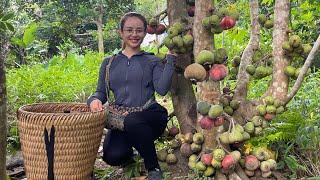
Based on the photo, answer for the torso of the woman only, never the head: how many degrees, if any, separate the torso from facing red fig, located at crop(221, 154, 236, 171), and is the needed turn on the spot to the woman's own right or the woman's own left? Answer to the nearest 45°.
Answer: approximately 45° to the woman's own left

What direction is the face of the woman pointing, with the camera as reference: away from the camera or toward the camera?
toward the camera

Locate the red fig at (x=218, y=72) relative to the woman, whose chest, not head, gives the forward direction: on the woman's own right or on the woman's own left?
on the woman's own left

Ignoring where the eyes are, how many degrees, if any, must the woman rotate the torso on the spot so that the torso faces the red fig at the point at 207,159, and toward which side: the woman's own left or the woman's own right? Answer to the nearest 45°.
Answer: approximately 45° to the woman's own left

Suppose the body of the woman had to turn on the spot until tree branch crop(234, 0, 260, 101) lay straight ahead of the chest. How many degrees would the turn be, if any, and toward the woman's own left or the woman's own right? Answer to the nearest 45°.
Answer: approximately 90° to the woman's own left

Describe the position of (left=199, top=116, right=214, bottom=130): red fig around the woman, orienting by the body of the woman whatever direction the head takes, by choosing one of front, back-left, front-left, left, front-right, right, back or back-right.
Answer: front-left

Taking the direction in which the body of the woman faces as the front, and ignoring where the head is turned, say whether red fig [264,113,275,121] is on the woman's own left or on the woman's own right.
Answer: on the woman's own left

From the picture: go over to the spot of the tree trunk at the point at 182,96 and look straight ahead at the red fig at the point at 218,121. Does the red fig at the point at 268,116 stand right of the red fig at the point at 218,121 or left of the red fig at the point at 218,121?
left

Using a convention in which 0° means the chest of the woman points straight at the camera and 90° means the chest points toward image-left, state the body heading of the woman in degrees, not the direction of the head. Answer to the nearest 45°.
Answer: approximately 0°
